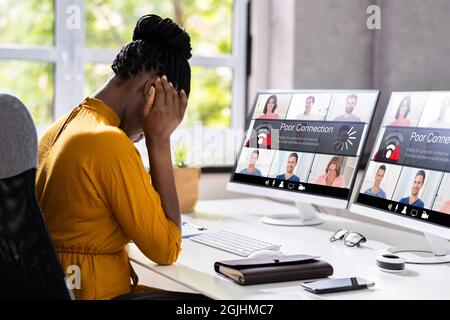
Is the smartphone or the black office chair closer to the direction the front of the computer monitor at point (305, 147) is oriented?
the black office chair

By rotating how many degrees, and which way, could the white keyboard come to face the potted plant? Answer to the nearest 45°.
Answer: approximately 135° to its right

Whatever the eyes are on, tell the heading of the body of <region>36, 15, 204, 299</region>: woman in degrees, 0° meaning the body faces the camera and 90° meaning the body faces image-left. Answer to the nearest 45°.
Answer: approximately 225°

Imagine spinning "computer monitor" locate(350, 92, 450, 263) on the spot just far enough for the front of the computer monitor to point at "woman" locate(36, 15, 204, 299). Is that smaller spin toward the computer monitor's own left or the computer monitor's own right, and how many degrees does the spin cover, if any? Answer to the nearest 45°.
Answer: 0° — it already faces them

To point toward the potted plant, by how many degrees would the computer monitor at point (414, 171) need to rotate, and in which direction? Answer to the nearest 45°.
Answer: approximately 90° to its right

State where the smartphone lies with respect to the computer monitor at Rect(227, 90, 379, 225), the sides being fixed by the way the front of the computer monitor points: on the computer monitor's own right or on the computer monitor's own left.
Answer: on the computer monitor's own left

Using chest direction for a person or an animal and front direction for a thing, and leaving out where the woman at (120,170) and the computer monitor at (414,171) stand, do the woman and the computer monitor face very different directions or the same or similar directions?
very different directions

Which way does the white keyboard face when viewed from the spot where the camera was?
facing the viewer and to the left of the viewer

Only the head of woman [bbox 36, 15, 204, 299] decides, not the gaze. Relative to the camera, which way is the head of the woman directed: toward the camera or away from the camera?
away from the camera

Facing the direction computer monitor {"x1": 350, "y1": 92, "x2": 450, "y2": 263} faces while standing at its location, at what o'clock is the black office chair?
The black office chair is roughly at 12 o'clock from the computer monitor.

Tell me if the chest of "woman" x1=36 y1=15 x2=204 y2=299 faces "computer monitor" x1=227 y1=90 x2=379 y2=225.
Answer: yes
